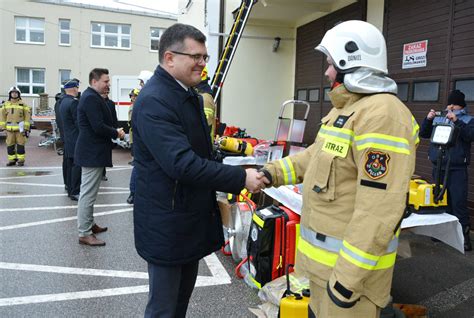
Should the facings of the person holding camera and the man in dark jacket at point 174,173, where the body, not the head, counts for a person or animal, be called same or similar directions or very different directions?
very different directions

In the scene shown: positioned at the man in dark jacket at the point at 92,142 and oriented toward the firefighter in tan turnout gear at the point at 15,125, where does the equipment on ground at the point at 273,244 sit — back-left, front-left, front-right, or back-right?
back-right

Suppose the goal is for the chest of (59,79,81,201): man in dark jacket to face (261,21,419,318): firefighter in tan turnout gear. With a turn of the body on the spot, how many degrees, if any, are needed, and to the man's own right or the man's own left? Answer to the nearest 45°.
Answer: approximately 90° to the man's own right

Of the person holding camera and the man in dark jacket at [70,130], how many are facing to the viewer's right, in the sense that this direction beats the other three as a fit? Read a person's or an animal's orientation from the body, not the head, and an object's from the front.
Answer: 1

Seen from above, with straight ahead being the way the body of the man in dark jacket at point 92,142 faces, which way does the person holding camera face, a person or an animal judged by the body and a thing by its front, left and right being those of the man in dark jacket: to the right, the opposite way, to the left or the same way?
the opposite way

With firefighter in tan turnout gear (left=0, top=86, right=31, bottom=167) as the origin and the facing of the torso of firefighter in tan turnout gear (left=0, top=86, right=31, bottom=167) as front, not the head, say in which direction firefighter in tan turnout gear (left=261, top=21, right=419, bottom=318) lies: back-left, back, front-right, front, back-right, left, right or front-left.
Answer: front

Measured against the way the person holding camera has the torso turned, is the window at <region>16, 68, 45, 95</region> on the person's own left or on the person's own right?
on the person's own right

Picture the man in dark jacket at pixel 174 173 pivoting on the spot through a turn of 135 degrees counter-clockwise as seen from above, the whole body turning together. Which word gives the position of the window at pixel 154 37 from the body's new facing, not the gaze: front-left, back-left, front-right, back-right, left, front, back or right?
front-right

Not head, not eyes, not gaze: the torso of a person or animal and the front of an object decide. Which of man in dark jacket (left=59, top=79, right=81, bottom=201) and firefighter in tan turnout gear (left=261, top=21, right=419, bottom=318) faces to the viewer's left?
the firefighter in tan turnout gear

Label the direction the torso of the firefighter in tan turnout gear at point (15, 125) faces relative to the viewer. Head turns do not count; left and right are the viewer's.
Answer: facing the viewer

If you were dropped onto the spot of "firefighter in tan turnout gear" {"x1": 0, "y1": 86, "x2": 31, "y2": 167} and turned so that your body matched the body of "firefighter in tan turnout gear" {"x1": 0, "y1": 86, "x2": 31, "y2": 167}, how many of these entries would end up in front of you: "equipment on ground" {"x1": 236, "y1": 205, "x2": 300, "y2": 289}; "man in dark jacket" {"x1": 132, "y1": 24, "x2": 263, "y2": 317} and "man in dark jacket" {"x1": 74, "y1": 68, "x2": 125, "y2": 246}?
3

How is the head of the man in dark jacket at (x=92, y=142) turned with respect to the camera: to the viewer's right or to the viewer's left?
to the viewer's right

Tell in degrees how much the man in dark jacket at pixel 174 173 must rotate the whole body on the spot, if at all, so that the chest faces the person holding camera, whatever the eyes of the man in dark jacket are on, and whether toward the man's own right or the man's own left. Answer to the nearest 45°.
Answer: approximately 45° to the man's own left

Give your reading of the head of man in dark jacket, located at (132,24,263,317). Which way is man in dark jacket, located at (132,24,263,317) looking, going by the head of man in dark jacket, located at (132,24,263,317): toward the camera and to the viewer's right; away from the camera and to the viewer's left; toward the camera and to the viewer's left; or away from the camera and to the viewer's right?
toward the camera and to the viewer's right

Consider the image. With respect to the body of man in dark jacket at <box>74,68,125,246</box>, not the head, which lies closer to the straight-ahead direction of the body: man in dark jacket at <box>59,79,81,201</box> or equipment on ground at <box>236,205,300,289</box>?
the equipment on ground

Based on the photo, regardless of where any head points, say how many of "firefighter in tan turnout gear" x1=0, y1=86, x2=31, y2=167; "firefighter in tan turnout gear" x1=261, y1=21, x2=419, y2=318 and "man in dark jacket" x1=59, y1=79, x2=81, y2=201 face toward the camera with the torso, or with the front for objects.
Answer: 1

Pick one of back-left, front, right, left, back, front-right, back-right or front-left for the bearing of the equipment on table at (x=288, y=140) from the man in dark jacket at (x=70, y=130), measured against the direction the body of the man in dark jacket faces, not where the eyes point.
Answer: front-right

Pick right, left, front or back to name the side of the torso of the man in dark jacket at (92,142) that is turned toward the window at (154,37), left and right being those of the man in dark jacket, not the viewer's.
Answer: left
